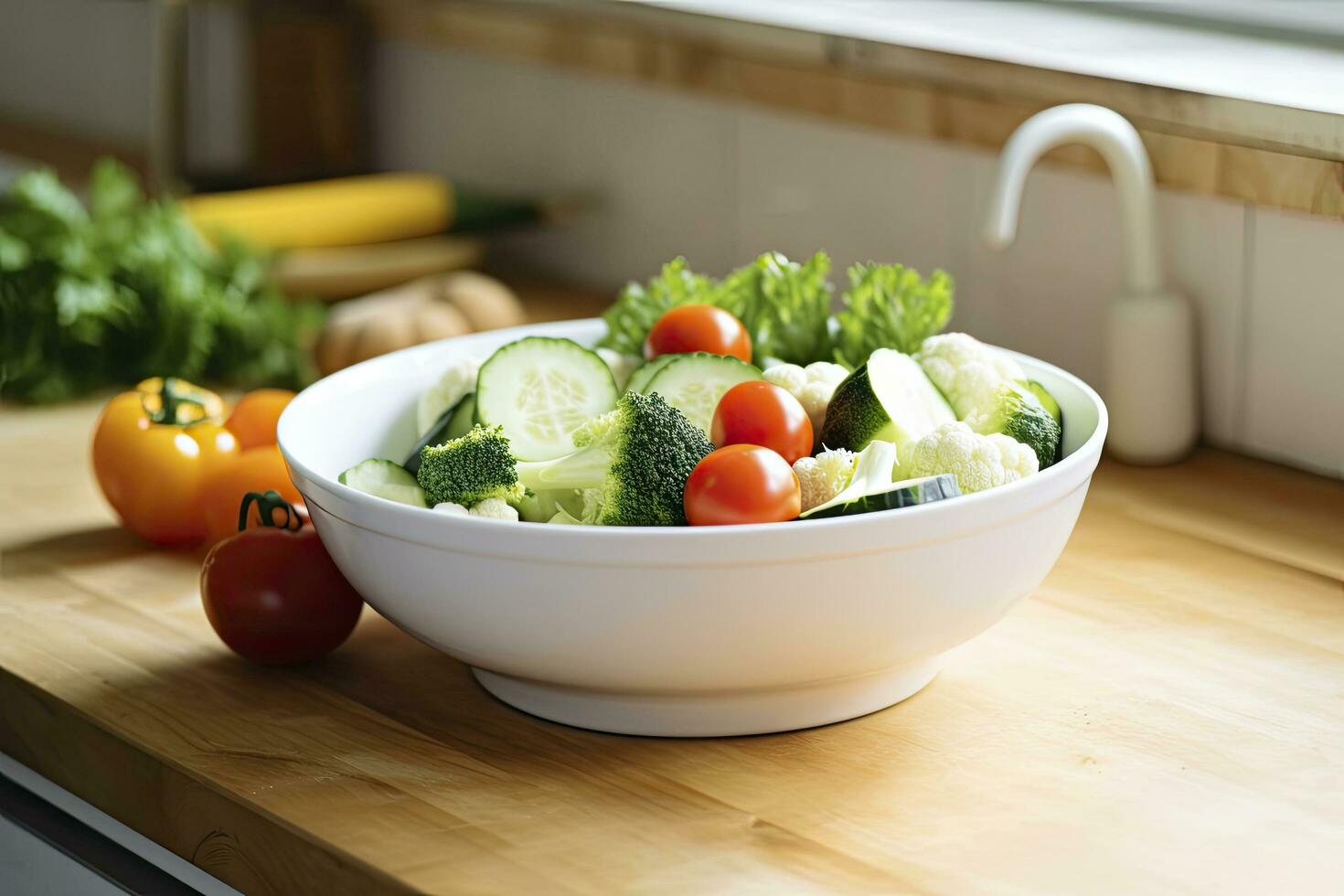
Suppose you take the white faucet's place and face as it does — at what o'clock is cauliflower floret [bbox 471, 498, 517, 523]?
The cauliflower floret is roughly at 10 o'clock from the white faucet.

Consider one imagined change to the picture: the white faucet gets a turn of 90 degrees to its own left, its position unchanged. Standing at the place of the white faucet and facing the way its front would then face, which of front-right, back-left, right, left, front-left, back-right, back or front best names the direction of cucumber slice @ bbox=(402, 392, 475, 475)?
front-right

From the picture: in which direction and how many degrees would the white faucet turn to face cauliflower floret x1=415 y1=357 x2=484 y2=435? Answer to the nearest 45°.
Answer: approximately 45° to its left

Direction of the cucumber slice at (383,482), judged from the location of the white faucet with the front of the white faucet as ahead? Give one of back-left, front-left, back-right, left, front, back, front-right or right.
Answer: front-left

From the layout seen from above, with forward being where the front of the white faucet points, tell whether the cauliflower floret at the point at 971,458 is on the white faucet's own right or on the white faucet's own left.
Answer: on the white faucet's own left

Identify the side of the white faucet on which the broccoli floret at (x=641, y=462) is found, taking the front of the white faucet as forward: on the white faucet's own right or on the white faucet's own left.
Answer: on the white faucet's own left

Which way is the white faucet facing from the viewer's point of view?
to the viewer's left
